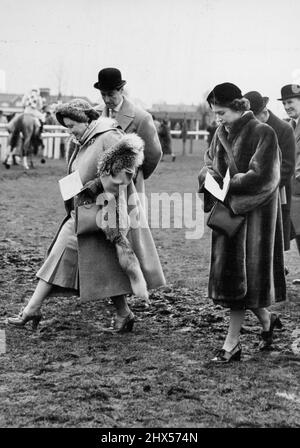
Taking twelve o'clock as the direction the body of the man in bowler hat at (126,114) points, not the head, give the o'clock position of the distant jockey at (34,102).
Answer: The distant jockey is roughly at 4 o'clock from the man in bowler hat.

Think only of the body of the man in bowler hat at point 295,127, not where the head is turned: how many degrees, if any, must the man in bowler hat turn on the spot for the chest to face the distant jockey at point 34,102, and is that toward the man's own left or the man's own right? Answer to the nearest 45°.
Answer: approximately 90° to the man's own right

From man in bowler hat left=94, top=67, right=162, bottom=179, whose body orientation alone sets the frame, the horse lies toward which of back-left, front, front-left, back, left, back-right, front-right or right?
back-right

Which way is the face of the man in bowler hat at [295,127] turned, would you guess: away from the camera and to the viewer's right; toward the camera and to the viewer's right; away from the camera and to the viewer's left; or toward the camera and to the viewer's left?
toward the camera and to the viewer's left

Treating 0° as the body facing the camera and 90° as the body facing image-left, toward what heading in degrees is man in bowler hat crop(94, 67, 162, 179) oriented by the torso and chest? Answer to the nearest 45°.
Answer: approximately 45°

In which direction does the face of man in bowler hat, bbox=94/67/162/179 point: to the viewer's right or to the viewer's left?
to the viewer's left

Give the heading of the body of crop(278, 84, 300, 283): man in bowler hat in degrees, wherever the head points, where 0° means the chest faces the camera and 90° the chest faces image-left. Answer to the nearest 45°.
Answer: approximately 45°

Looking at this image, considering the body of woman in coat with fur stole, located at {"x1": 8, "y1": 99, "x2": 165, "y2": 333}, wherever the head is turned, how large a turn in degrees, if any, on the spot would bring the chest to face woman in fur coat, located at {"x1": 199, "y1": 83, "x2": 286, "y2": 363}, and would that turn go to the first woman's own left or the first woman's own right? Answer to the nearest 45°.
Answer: approximately 135° to the first woman's own left
